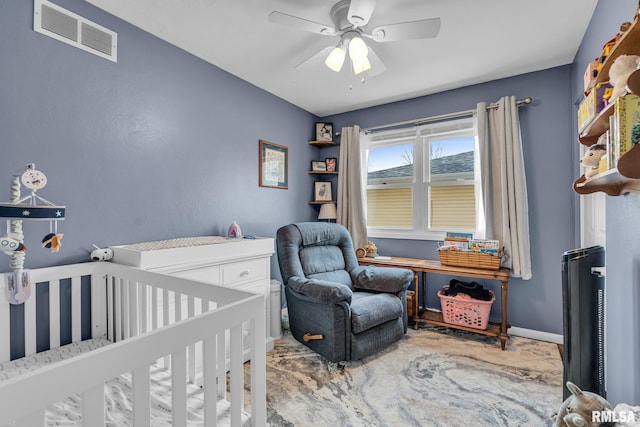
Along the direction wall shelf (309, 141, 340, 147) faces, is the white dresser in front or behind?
in front

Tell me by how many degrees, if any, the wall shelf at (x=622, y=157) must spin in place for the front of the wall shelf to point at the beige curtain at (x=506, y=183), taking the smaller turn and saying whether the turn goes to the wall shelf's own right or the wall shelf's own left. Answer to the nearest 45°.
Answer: approximately 45° to the wall shelf's own right

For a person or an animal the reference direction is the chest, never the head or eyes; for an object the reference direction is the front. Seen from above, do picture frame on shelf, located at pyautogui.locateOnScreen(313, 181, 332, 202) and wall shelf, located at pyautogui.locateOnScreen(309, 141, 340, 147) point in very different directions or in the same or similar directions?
same or similar directions

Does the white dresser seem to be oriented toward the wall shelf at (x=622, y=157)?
yes

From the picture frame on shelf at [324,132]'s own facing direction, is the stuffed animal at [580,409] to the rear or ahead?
ahead

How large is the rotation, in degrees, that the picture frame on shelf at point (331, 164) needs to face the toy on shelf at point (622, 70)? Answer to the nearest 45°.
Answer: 0° — it already faces it

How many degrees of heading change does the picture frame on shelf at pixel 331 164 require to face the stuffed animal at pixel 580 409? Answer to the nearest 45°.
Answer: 0° — it already faces it

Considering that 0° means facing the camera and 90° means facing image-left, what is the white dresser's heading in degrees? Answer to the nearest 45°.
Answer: approximately 315°

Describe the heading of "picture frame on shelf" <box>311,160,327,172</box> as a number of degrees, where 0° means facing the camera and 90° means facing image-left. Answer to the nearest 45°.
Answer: approximately 0°

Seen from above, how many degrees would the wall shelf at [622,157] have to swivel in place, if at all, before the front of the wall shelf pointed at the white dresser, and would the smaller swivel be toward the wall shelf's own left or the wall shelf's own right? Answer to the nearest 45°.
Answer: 0° — it already faces it

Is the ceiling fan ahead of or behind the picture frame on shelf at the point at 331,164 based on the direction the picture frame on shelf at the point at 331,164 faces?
ahead

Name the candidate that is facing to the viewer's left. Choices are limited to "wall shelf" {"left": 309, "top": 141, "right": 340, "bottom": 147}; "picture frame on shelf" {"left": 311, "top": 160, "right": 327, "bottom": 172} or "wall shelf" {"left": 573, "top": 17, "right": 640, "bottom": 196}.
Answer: "wall shelf" {"left": 573, "top": 17, "right": 640, "bottom": 196}

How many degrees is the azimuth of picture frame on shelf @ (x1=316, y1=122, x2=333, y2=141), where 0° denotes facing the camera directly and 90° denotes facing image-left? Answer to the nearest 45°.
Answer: approximately 0°

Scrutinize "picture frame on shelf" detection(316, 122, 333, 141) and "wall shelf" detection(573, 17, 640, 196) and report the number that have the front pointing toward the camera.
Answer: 1

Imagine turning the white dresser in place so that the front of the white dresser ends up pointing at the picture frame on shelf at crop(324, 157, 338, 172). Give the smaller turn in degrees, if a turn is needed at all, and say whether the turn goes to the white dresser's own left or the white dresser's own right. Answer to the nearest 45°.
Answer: approximately 90° to the white dresser's own left

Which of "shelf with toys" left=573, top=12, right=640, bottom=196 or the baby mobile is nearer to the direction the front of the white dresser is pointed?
the shelf with toys

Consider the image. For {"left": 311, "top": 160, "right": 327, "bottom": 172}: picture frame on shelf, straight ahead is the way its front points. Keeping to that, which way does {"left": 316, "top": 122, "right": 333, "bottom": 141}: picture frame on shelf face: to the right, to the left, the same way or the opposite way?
the same way

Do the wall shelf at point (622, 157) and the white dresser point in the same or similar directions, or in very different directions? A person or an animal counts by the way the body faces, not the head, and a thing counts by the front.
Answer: very different directions
